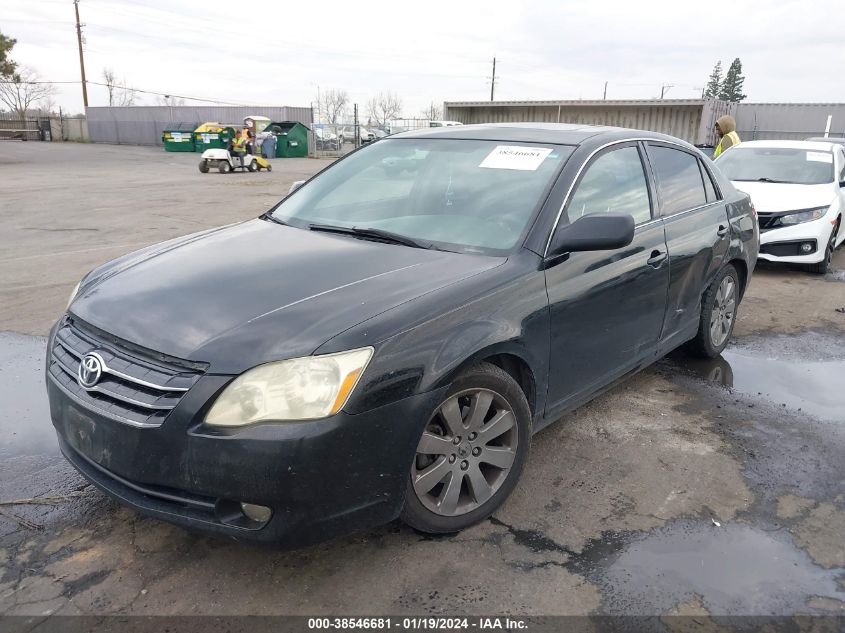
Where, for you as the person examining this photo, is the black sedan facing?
facing the viewer and to the left of the viewer

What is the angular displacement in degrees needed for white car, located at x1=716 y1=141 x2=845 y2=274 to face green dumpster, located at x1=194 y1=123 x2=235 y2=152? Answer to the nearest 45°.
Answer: approximately 90° to its right

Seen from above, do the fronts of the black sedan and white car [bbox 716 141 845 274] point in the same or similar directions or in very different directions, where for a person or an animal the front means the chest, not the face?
same or similar directions

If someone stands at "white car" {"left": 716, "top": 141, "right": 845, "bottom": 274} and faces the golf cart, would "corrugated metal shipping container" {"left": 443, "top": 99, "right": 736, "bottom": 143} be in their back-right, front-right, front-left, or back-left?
front-right

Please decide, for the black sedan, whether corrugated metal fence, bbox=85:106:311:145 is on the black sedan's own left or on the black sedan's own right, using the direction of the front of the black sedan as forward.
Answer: on the black sedan's own right

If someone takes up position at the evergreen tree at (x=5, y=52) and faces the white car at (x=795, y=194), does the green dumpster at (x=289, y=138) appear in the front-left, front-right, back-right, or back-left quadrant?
front-left

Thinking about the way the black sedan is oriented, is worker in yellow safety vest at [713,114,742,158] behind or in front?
behind

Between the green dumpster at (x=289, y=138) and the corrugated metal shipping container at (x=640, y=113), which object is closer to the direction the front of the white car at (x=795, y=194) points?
the green dumpster

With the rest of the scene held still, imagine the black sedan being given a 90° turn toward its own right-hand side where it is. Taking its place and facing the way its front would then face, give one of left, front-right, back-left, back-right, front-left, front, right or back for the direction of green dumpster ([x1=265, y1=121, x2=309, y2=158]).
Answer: front-right

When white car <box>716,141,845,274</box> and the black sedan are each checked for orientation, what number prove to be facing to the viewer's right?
0

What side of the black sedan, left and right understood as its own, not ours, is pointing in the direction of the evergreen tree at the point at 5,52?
right

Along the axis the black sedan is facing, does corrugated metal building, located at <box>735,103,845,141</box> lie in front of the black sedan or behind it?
behind

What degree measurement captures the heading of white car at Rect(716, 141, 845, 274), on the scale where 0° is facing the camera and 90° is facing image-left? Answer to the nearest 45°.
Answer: approximately 45°

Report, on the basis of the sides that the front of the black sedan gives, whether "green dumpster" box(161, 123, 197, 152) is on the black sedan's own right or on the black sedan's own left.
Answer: on the black sedan's own right
